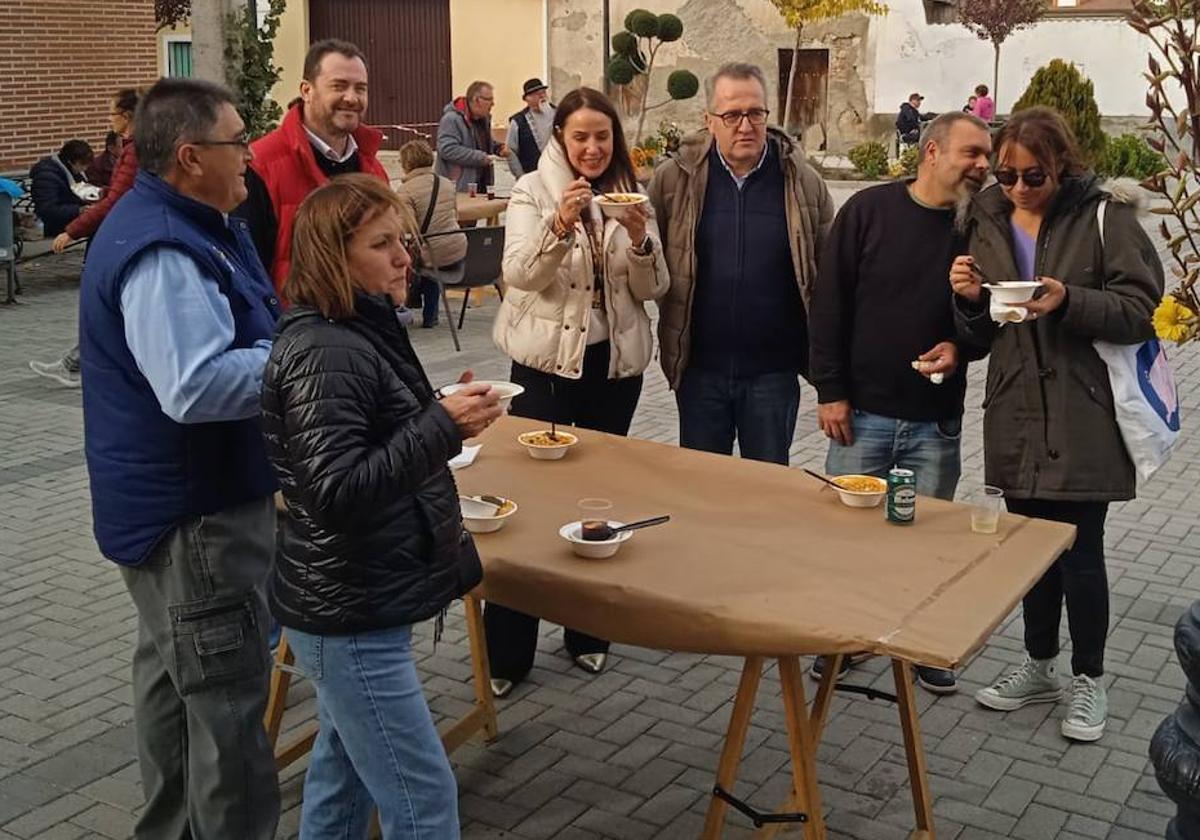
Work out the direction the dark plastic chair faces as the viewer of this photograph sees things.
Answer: facing away from the viewer and to the left of the viewer

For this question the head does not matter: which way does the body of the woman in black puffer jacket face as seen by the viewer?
to the viewer's right

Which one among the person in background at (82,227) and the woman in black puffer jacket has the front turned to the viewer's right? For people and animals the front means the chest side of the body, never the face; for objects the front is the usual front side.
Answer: the woman in black puffer jacket

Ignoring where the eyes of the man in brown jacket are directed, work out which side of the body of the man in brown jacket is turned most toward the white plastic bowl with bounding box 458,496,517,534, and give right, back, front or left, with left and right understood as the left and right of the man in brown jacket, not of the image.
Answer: front

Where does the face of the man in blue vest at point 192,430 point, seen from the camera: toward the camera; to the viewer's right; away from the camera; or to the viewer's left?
to the viewer's right

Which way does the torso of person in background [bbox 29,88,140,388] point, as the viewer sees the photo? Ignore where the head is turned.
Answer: to the viewer's left

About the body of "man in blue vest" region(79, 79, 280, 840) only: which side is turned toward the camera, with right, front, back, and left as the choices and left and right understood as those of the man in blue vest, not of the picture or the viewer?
right

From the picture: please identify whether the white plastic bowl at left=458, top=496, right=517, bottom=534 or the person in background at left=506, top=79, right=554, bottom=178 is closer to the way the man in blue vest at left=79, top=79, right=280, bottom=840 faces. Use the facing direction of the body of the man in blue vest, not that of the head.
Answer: the white plastic bowl

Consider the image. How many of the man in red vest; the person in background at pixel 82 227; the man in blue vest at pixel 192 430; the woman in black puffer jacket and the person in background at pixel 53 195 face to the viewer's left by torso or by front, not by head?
1

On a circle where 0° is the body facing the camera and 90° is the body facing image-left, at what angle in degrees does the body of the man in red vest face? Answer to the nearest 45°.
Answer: approximately 315°

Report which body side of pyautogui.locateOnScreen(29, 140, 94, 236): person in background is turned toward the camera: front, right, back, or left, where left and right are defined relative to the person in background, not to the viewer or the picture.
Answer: right
